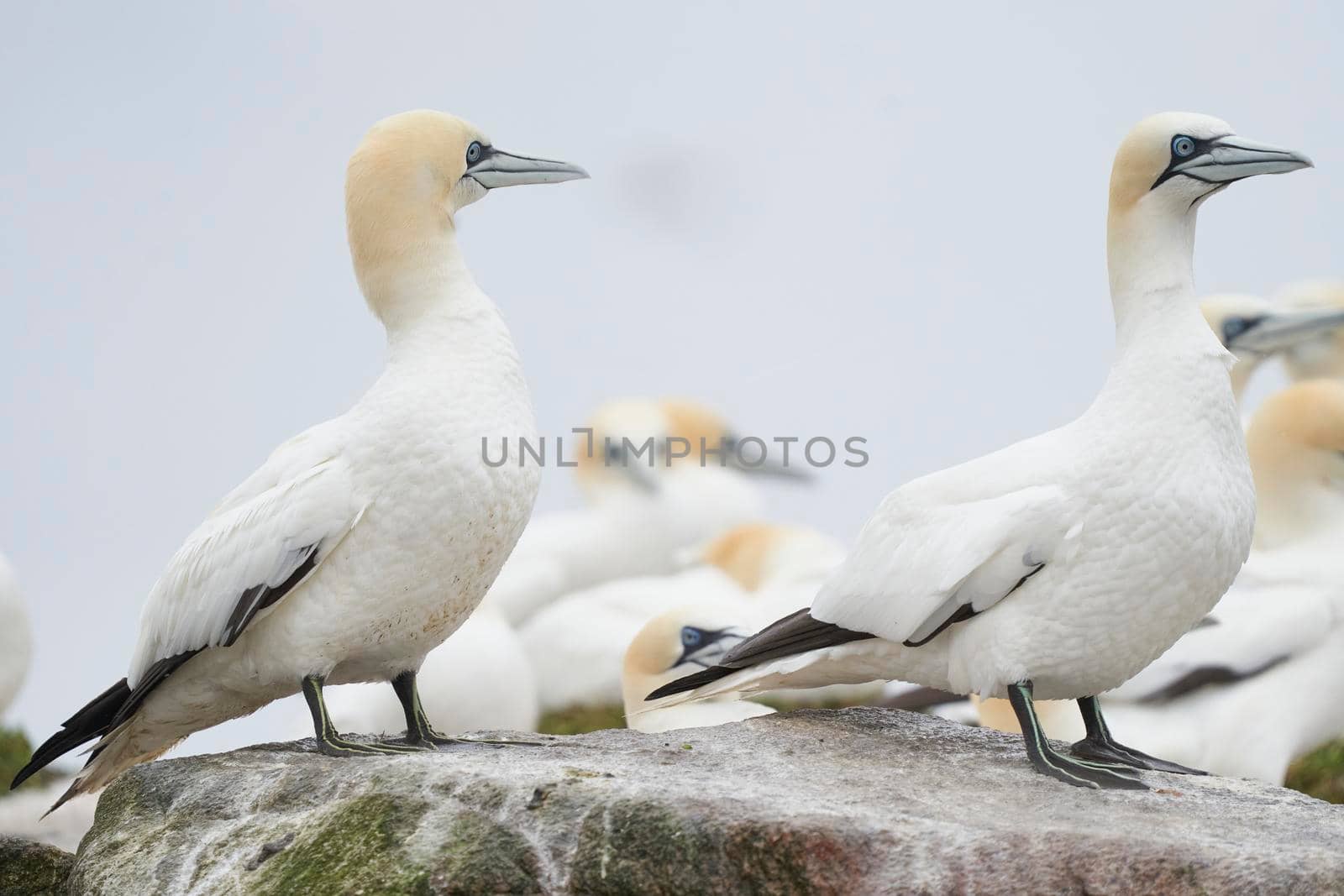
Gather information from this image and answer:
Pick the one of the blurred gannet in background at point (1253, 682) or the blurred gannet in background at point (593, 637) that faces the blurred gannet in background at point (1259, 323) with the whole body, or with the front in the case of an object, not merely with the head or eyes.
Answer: the blurred gannet in background at point (593, 637)

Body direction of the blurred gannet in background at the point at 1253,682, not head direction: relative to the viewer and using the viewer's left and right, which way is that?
facing to the right of the viewer

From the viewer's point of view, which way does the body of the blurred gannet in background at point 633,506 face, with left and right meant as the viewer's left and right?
facing to the right of the viewer

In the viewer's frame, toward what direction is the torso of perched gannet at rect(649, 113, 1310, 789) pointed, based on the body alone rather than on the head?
to the viewer's right

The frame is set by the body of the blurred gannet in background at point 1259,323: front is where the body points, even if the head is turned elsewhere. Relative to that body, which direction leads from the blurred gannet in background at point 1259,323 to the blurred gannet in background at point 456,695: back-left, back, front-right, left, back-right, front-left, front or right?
back-right

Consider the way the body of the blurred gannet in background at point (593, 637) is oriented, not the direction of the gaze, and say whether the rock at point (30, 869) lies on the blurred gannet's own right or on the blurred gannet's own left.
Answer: on the blurred gannet's own right

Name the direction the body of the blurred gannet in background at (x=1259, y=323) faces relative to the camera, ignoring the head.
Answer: to the viewer's right

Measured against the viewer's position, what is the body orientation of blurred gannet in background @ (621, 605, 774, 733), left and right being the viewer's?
facing to the right of the viewer

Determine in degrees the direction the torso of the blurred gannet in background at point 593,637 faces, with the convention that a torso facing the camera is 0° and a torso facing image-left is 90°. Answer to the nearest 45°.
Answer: approximately 270°

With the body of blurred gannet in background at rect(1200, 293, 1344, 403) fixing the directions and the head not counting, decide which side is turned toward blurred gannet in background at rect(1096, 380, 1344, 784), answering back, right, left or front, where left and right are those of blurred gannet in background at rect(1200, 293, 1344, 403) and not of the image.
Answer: right
